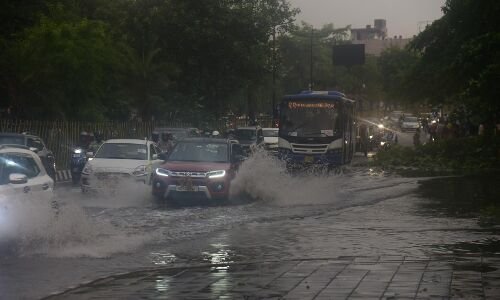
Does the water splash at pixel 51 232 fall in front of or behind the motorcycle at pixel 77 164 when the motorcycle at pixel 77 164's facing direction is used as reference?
in front

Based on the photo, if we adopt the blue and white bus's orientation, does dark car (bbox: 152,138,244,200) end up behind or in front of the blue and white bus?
in front

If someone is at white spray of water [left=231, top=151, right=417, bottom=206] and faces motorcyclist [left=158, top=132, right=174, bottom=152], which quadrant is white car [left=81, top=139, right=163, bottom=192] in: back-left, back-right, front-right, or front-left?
front-left

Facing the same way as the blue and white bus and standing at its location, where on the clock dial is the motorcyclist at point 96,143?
The motorcyclist is roughly at 2 o'clock from the blue and white bus.

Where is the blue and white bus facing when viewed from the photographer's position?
facing the viewer

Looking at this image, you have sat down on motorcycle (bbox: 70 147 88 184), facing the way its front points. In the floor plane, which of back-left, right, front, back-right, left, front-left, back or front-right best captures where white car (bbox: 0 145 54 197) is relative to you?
front

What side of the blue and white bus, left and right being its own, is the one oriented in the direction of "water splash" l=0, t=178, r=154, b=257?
front

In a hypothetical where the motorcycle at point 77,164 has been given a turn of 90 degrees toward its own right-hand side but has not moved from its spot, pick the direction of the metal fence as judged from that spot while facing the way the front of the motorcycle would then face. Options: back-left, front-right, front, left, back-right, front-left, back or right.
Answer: right

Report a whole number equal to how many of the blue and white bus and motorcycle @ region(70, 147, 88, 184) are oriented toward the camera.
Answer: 2

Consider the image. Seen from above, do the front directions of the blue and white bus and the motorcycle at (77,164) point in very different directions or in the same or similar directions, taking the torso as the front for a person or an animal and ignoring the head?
same or similar directions

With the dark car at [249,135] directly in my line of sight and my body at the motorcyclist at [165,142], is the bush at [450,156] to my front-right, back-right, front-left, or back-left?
front-right

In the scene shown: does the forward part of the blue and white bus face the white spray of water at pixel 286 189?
yes

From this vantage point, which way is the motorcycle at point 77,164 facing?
toward the camera

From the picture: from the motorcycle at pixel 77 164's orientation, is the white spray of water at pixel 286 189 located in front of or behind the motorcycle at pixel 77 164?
in front

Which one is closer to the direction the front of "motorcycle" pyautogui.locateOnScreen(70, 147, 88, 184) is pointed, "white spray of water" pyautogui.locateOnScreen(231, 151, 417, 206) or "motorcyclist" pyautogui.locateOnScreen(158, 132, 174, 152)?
the white spray of water

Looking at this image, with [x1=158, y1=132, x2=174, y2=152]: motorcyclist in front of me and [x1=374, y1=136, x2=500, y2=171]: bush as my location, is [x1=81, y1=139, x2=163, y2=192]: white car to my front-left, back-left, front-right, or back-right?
front-left
